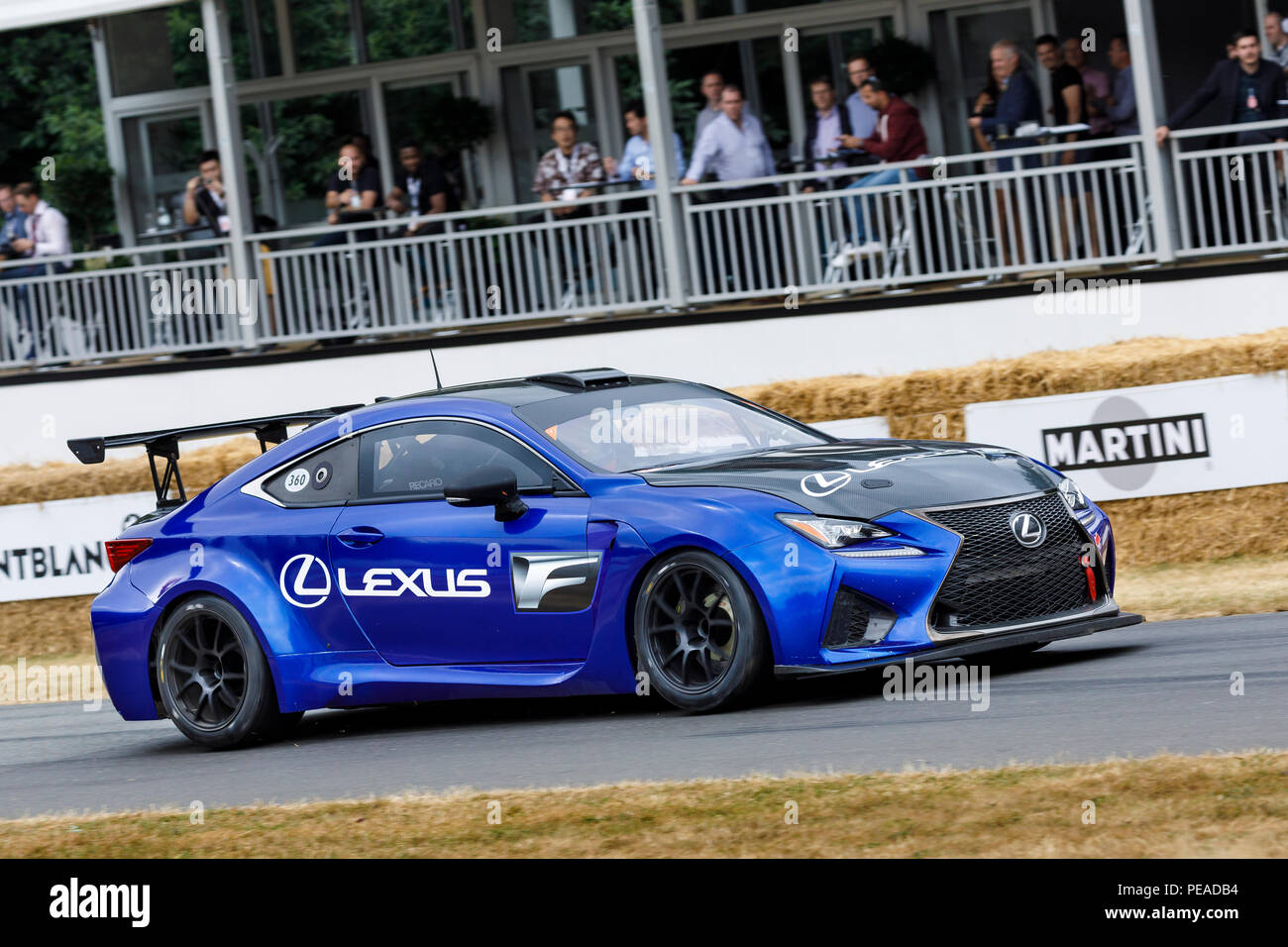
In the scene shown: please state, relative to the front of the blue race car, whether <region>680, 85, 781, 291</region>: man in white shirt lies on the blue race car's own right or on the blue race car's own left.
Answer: on the blue race car's own left

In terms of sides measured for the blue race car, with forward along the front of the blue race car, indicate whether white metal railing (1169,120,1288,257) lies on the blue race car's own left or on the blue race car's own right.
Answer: on the blue race car's own left

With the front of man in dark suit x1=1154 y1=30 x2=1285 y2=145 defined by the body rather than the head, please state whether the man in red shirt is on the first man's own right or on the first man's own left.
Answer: on the first man's own right

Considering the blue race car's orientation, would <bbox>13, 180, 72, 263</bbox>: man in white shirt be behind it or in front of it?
behind

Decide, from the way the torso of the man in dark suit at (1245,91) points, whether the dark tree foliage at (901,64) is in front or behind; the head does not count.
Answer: behind

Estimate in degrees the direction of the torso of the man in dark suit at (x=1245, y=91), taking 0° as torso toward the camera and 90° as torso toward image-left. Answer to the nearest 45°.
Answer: approximately 0°
